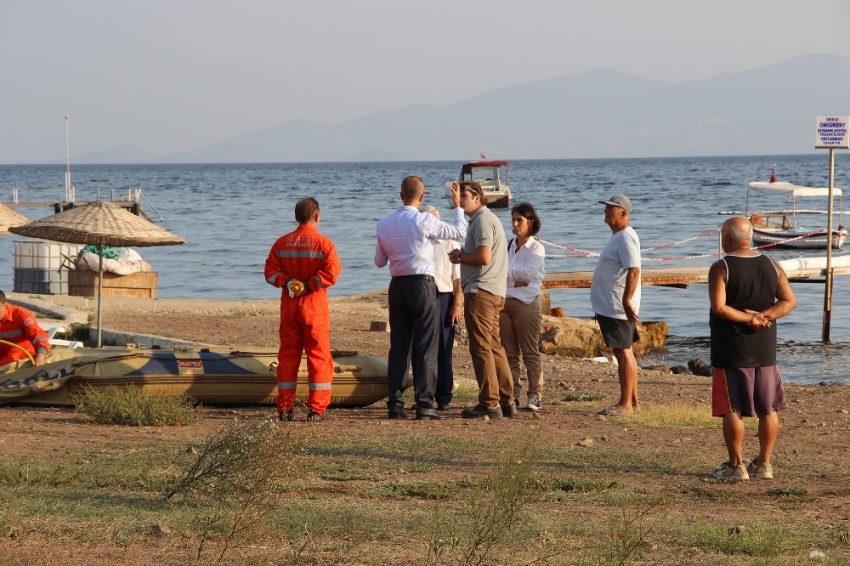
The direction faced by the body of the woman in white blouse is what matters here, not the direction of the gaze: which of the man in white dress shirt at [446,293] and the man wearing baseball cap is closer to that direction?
the man in white dress shirt

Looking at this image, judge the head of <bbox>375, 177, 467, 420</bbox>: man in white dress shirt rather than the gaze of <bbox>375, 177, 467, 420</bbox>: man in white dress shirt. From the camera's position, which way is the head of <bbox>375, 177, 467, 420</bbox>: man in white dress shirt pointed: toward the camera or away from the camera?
away from the camera

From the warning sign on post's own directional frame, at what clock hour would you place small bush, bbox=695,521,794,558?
The small bush is roughly at 12 o'clock from the warning sign on post.

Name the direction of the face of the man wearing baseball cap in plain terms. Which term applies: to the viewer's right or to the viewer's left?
to the viewer's left

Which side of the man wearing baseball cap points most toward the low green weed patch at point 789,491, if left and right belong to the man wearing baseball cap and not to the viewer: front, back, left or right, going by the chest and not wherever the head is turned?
left

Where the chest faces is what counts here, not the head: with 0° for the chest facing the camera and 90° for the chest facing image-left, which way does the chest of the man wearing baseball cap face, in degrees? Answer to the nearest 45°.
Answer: approximately 90°

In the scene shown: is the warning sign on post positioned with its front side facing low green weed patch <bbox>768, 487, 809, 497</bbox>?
yes

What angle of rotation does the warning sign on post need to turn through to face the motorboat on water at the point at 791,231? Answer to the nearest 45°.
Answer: approximately 180°

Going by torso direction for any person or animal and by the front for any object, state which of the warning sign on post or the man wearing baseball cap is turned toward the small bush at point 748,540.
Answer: the warning sign on post

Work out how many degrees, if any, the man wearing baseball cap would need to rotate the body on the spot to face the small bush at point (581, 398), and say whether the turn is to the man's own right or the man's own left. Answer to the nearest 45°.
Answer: approximately 90° to the man's own right
